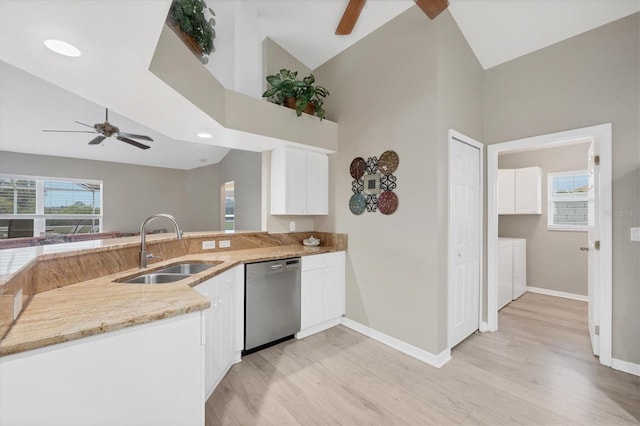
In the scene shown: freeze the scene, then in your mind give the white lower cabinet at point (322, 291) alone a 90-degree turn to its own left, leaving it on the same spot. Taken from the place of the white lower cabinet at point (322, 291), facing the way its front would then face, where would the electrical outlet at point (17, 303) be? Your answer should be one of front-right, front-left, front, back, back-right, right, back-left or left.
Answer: back

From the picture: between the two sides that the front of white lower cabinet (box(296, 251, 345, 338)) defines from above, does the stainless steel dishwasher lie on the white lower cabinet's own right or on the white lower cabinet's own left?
on the white lower cabinet's own right

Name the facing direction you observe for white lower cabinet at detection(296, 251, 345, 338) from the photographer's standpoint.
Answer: facing the viewer and to the right of the viewer

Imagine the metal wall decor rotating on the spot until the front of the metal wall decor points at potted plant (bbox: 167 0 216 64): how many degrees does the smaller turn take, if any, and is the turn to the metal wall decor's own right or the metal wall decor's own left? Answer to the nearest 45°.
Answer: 0° — it already faces it

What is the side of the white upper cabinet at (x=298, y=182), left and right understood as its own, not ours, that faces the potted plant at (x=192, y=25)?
right

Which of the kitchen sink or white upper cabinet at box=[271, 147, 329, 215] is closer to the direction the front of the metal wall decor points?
the kitchen sink

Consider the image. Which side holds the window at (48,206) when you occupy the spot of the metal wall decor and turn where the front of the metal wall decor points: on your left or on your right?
on your right
